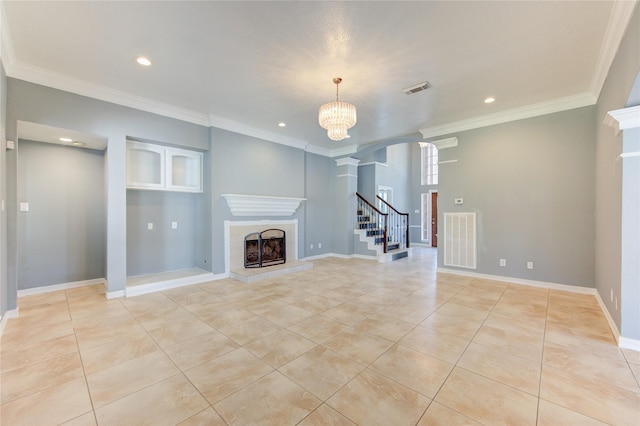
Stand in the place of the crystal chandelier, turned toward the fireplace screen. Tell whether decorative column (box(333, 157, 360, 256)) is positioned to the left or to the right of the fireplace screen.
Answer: right

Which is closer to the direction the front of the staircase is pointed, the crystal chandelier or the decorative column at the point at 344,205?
the crystal chandelier

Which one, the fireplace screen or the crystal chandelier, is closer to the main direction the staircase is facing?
the crystal chandelier

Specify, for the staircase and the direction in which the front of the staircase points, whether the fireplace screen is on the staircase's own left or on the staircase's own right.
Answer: on the staircase's own right

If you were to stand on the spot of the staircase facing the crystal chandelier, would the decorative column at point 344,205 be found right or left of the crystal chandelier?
right

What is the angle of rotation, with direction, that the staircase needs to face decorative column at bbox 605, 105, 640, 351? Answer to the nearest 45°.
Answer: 0° — it already faces it

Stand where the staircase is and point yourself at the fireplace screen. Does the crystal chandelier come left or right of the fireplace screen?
left

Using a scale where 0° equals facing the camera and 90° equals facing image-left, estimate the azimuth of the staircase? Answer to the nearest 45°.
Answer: approximately 315°

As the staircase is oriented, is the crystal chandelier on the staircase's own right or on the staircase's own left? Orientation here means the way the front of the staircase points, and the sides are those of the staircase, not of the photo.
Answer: on the staircase's own right

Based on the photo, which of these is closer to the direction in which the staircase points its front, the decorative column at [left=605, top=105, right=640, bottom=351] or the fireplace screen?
the decorative column
